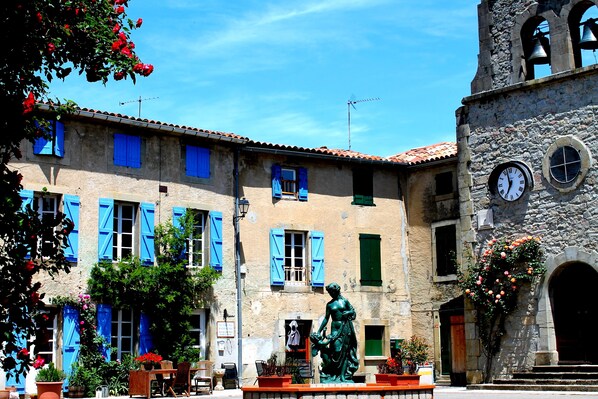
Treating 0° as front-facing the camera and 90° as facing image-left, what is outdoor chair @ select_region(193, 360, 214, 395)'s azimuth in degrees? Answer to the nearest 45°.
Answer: approximately 45°

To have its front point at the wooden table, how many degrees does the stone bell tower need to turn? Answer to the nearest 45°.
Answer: approximately 45° to its right

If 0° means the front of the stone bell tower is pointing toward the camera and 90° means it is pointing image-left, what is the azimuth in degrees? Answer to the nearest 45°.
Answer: approximately 45°

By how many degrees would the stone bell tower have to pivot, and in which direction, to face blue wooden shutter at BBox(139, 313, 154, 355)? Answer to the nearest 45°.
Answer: approximately 45° to its right
